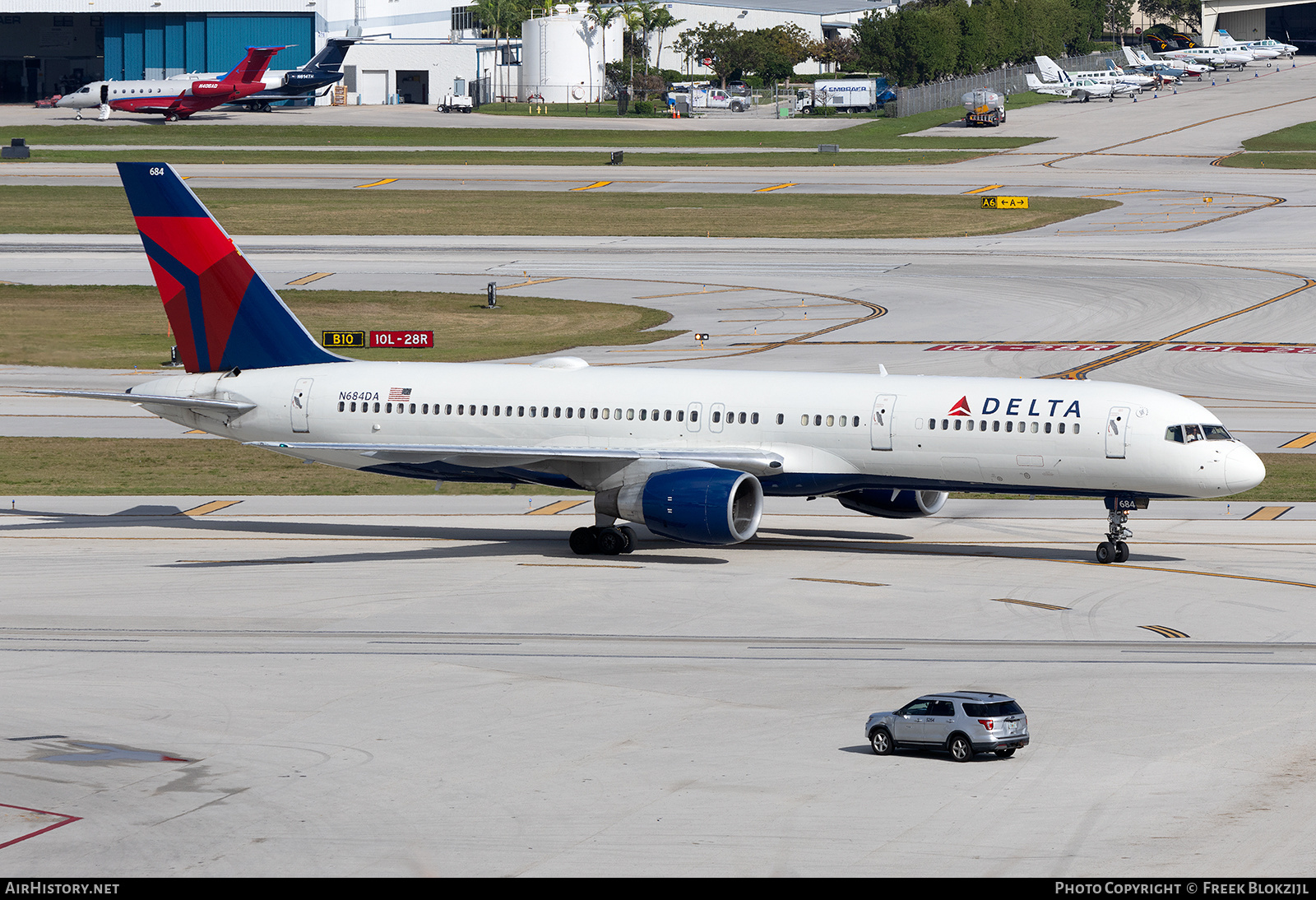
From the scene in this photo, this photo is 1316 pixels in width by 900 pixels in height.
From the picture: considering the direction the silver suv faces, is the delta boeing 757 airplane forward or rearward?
forward

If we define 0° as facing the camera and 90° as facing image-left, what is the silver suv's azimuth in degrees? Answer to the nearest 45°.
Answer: approximately 135°
